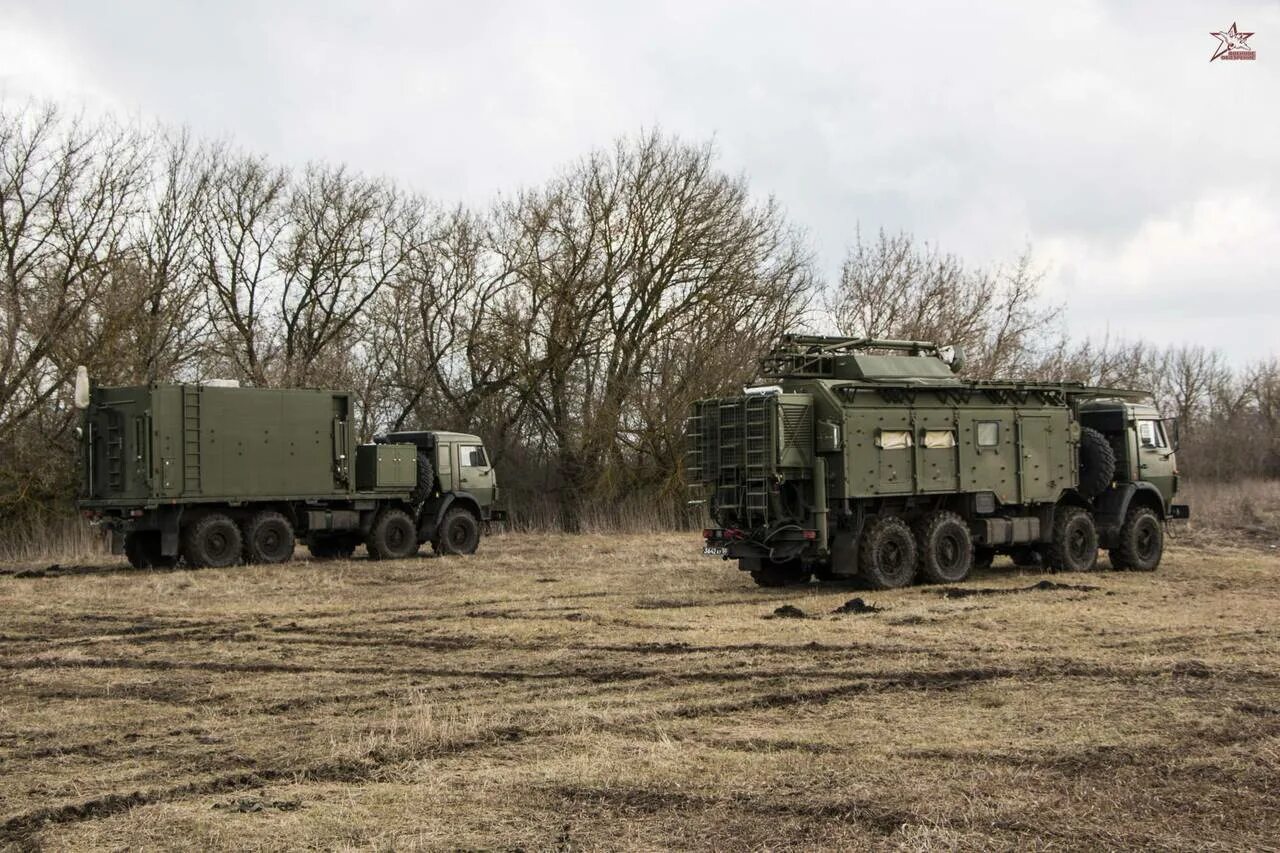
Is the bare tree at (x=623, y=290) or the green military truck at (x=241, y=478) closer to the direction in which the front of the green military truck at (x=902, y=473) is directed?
the bare tree

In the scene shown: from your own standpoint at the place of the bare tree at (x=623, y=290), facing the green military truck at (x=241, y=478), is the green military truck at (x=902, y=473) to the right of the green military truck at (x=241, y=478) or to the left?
left

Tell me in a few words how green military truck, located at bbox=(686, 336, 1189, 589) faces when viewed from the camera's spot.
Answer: facing away from the viewer and to the right of the viewer

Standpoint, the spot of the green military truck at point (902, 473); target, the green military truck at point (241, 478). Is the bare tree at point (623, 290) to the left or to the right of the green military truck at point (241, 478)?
right

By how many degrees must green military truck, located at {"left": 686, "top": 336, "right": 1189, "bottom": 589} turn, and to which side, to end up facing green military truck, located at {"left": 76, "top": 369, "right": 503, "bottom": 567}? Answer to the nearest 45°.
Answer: approximately 135° to its left

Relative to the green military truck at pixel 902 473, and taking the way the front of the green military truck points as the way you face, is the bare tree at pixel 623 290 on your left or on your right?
on your left
